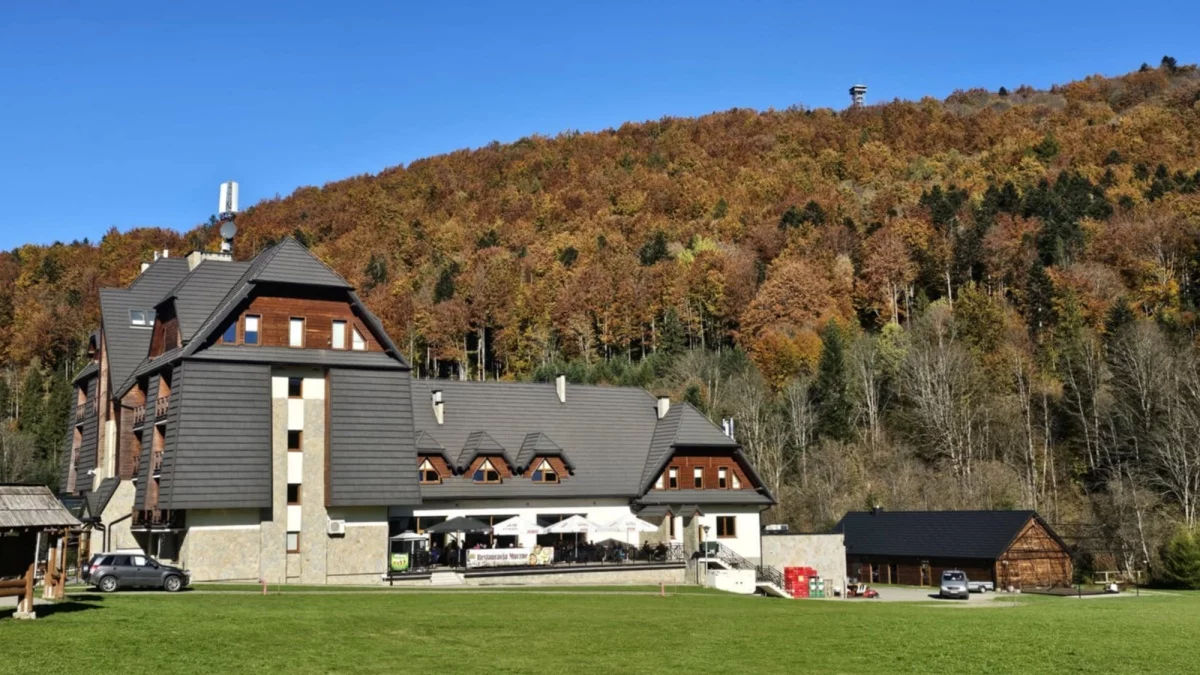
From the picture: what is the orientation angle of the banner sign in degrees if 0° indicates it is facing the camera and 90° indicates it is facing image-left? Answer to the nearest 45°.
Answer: approximately 0°

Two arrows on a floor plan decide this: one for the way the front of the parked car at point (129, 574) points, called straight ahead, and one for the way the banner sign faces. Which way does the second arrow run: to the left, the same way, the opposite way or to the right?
to the right

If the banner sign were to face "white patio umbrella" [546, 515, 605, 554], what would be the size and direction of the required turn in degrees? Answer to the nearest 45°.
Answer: approximately 135° to its left

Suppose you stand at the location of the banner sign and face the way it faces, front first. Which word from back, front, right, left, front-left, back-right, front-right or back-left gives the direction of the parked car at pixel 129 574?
front-right

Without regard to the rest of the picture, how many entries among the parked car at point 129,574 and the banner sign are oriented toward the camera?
1

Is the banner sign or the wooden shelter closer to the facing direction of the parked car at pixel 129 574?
the banner sign

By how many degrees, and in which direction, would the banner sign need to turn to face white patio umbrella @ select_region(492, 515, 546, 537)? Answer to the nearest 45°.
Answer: approximately 180°

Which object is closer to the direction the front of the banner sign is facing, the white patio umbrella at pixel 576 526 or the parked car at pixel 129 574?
the parked car

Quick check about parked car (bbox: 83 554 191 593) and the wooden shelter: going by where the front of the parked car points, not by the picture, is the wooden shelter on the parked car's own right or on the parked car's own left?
on the parked car's own right

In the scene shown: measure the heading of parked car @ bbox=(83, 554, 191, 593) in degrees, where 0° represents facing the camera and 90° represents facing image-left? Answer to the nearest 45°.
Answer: approximately 270°

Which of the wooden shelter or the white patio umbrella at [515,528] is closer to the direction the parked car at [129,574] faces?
the white patio umbrella

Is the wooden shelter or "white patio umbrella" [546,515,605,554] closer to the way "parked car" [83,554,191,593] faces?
the white patio umbrella
